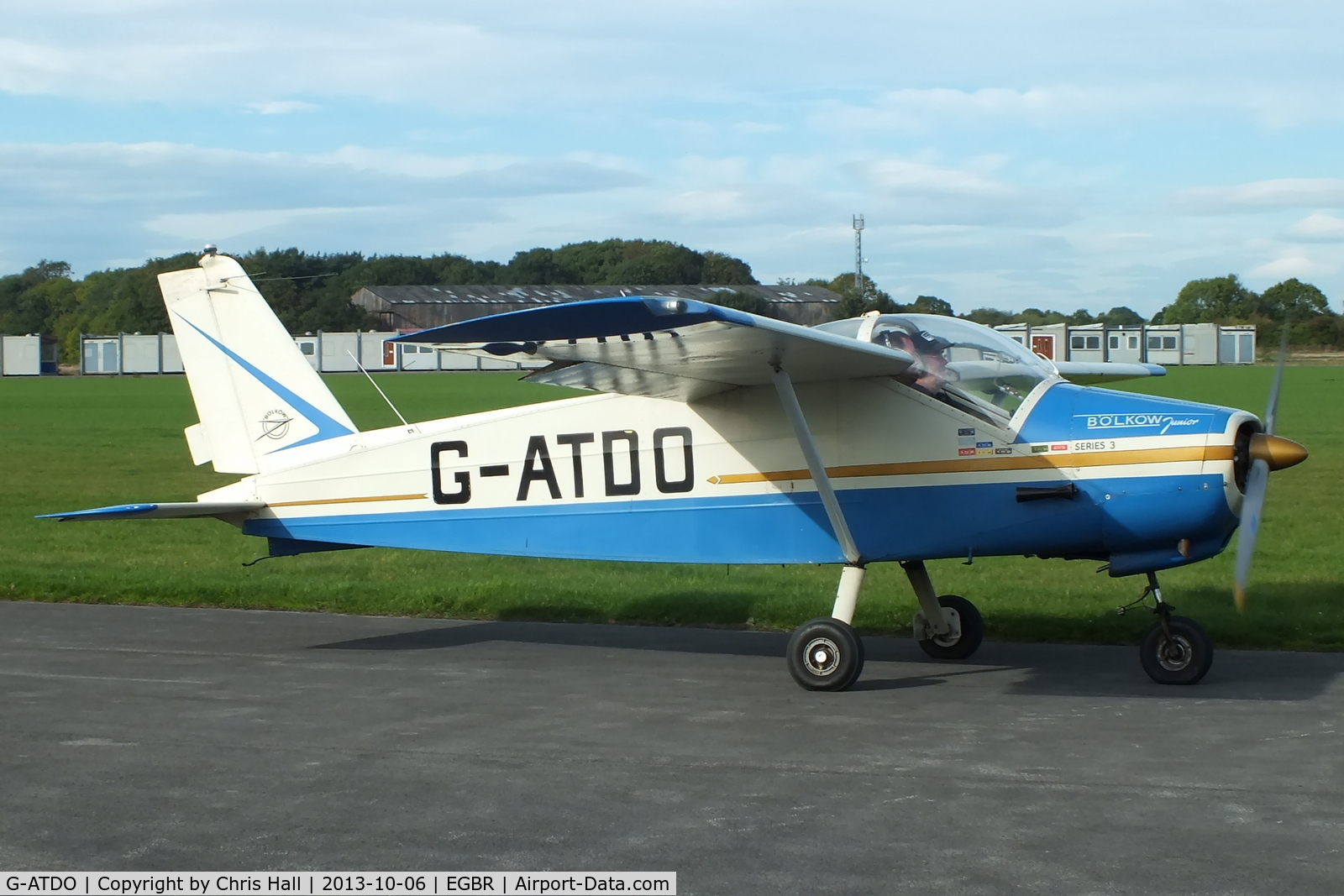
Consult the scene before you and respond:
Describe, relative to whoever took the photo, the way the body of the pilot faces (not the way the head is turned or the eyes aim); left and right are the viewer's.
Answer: facing to the right of the viewer

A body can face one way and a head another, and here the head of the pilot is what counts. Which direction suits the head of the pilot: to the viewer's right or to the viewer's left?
to the viewer's right

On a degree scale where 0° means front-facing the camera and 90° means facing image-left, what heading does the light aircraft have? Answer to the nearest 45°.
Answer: approximately 270°
